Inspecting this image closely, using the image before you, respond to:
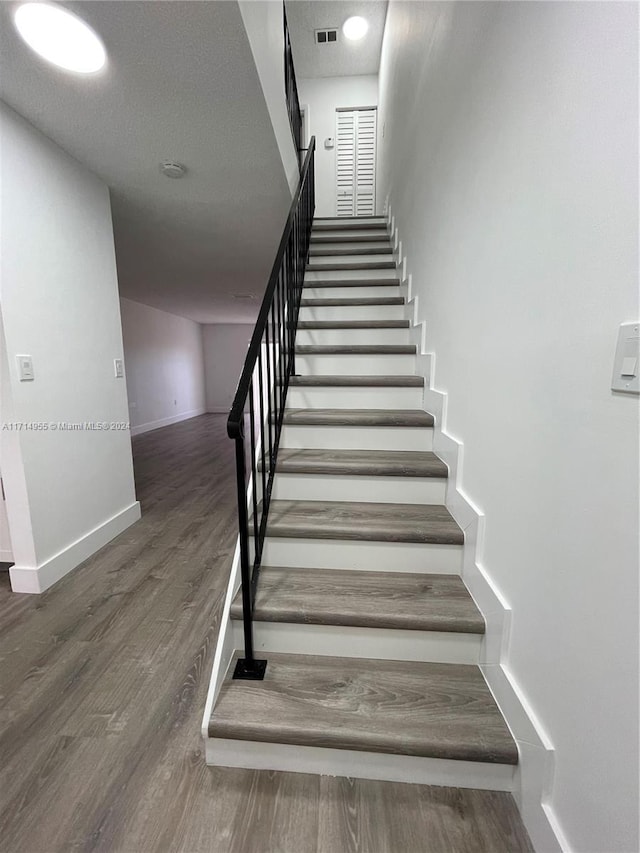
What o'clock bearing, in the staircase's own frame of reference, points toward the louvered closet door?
The louvered closet door is roughly at 6 o'clock from the staircase.

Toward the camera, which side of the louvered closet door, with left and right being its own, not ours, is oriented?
front

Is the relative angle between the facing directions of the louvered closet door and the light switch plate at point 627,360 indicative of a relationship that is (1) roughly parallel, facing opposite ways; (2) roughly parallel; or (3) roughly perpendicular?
roughly perpendicular

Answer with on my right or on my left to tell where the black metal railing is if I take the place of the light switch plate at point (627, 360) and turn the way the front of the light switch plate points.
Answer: on my right

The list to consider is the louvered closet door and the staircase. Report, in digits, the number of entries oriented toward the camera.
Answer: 2

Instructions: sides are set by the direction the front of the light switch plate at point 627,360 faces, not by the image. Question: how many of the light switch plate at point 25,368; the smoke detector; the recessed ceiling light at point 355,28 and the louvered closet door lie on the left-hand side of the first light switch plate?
0

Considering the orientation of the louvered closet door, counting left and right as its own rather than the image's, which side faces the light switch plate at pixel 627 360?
front

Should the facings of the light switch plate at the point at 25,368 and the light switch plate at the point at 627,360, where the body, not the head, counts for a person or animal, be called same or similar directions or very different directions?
very different directions

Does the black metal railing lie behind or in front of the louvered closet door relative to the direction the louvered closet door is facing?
in front

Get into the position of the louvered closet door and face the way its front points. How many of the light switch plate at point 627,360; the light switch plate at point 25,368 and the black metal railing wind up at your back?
0

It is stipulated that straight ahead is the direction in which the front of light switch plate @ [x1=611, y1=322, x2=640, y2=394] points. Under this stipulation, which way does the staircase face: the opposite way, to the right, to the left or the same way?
to the left

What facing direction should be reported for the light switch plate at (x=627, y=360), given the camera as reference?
facing the viewer and to the left of the viewer

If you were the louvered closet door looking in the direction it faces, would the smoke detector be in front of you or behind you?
in front

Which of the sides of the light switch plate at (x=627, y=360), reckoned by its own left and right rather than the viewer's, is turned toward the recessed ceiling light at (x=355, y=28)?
right

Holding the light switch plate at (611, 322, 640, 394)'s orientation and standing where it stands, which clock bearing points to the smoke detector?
The smoke detector is roughly at 2 o'clock from the light switch plate.
